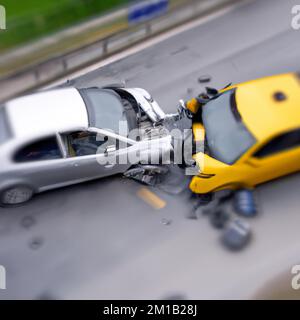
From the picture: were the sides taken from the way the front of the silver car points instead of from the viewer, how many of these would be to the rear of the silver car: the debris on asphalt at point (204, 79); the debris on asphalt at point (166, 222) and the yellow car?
0

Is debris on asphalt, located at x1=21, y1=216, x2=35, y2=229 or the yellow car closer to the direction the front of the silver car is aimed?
the yellow car

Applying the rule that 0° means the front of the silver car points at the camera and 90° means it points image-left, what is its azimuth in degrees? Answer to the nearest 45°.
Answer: approximately 270°

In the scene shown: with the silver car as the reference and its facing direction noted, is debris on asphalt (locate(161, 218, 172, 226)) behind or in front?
in front

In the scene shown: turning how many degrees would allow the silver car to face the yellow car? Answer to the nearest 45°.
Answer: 0° — it already faces it
